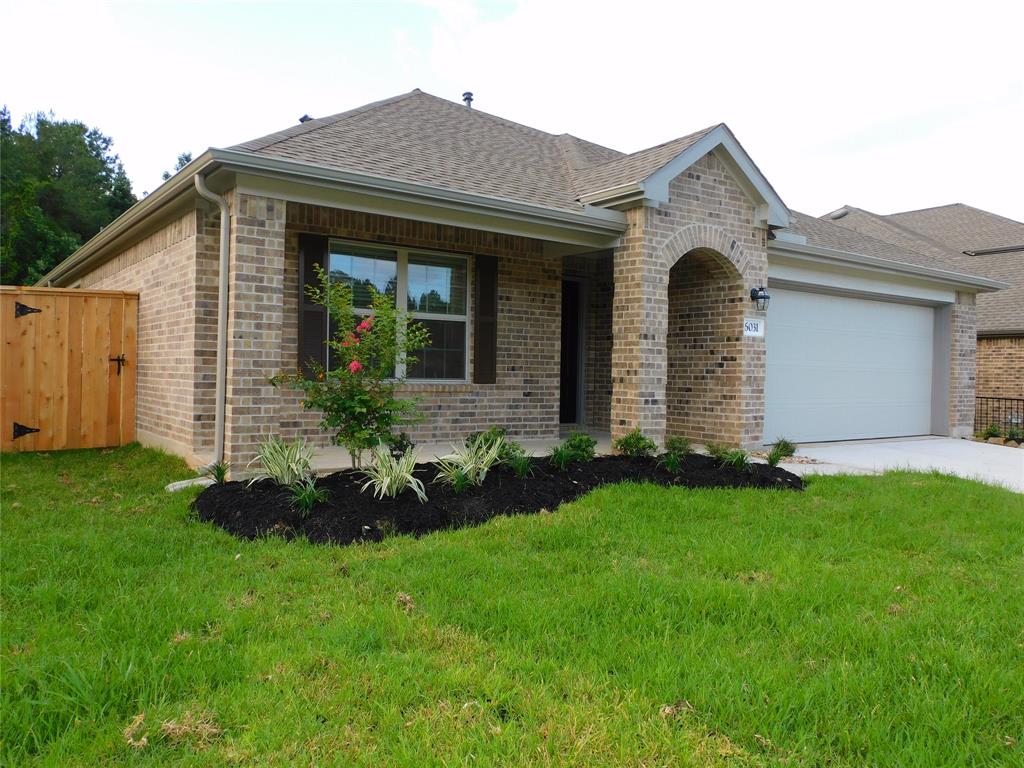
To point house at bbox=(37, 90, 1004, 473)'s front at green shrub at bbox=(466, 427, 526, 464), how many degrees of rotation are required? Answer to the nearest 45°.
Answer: approximately 45° to its right

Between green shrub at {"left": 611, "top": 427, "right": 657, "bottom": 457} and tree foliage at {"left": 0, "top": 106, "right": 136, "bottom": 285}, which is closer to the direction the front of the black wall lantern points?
the green shrub

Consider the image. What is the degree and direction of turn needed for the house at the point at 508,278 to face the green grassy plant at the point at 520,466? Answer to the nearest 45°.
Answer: approximately 45° to its right

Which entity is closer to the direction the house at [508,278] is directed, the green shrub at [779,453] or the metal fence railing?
the green shrub

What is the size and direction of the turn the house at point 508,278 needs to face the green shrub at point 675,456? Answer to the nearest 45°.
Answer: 0° — it already faces it

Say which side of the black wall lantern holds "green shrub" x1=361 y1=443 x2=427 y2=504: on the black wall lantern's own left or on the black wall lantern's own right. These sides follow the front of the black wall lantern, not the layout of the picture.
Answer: on the black wall lantern's own right

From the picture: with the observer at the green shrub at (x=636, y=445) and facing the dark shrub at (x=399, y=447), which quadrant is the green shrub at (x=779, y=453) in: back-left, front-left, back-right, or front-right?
back-left

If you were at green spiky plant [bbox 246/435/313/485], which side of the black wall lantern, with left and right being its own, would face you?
right

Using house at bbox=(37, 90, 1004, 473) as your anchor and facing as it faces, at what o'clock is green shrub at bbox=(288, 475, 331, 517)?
The green shrub is roughly at 2 o'clock from the house.

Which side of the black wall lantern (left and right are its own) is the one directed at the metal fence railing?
left

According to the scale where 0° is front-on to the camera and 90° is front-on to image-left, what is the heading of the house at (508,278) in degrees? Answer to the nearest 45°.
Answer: approximately 315°

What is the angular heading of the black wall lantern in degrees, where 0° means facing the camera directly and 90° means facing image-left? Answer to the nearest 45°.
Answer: approximately 315°

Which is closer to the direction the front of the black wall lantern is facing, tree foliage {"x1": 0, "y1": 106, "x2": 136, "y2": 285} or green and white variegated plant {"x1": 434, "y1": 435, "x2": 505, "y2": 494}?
the green and white variegated plant

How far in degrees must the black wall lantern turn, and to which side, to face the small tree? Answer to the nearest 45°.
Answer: approximately 90° to its right
